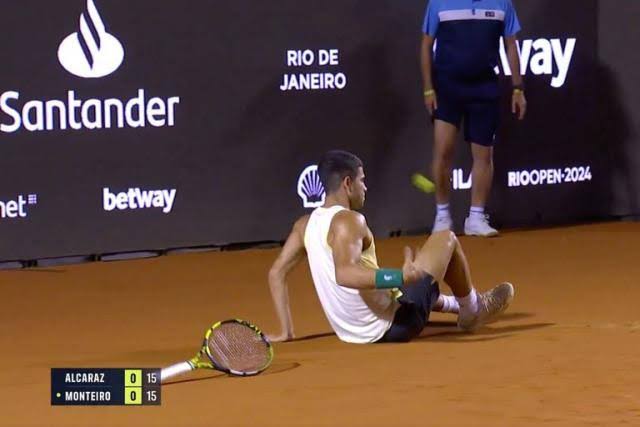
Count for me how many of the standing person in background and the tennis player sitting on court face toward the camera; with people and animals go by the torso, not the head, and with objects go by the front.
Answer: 1

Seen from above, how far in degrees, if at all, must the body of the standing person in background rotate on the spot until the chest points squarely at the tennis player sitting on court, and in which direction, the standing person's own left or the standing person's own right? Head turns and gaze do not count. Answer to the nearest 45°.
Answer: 0° — they already face them

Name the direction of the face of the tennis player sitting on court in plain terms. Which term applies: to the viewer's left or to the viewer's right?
to the viewer's right

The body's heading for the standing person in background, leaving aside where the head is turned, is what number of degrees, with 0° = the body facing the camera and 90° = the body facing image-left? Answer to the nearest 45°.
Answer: approximately 0°

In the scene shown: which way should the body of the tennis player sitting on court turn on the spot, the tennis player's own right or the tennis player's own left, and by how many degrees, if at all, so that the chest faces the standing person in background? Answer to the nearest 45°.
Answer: approximately 45° to the tennis player's own left

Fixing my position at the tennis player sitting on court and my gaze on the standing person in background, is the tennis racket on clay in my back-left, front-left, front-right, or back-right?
back-left

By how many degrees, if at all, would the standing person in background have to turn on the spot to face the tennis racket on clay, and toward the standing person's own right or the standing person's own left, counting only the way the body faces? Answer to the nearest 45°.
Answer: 0° — they already face it

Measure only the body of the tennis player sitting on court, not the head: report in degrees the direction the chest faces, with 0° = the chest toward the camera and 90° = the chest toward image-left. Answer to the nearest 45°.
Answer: approximately 225°

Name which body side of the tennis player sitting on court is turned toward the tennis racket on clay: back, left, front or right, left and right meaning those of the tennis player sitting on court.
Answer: back

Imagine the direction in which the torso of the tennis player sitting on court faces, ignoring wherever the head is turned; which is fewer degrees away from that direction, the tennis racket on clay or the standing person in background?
the standing person in background
